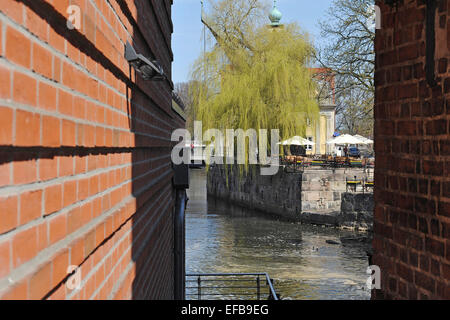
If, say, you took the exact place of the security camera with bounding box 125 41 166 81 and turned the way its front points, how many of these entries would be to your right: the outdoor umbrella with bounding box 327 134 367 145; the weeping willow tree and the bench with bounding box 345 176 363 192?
0

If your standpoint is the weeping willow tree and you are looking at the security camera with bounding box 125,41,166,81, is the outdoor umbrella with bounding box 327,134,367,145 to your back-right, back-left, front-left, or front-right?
back-left
